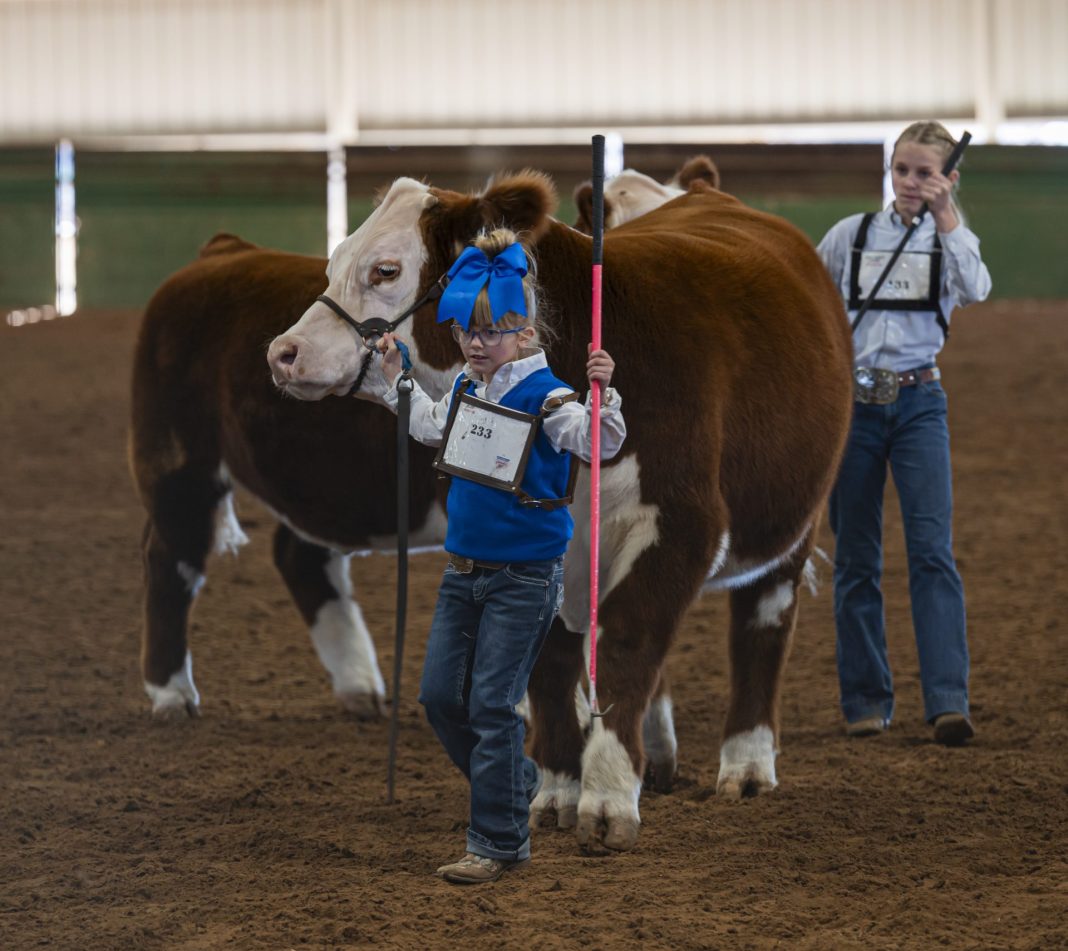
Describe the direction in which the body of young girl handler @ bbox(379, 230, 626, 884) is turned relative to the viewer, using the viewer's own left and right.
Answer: facing the viewer and to the left of the viewer

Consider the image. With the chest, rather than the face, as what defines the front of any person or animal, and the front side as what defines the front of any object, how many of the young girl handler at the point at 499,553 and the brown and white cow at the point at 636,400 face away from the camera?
0

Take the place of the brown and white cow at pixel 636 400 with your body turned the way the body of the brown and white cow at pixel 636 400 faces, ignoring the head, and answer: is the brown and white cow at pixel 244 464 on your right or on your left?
on your right
